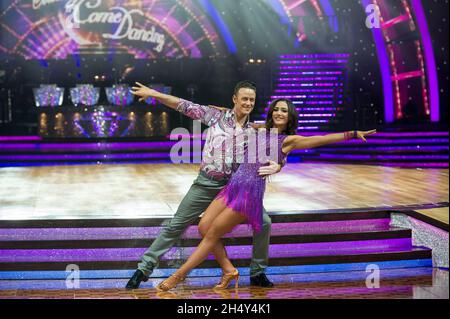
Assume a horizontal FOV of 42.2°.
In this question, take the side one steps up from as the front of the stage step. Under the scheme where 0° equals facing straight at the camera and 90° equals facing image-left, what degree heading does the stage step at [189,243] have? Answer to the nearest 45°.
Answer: approximately 0°

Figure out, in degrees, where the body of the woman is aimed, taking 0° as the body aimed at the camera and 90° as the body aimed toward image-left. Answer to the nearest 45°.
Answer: approximately 45°
